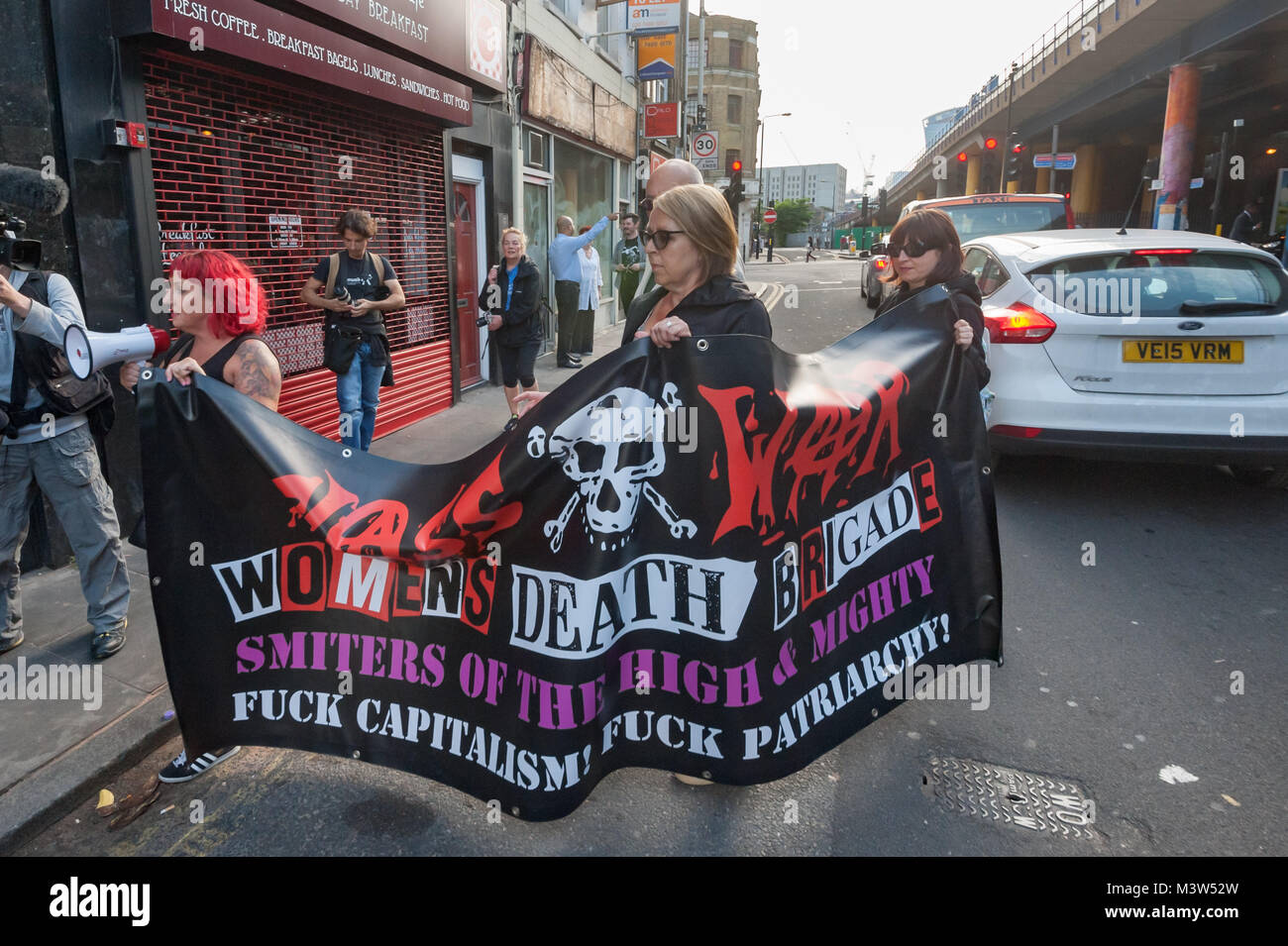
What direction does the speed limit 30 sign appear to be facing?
toward the camera

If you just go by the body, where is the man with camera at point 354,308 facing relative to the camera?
toward the camera

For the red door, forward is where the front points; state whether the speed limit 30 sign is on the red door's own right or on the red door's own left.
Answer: on the red door's own left

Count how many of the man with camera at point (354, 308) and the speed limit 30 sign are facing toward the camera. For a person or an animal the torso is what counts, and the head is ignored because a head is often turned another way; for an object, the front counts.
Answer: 2

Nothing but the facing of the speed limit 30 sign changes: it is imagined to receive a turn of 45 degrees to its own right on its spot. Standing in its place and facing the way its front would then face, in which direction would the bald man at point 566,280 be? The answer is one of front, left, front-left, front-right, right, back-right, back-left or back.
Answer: front-left

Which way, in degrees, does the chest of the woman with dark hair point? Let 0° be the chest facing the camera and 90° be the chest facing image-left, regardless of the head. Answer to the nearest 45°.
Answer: approximately 45°

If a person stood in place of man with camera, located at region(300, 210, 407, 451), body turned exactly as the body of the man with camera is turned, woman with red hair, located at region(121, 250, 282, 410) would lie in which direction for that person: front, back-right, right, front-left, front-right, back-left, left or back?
front

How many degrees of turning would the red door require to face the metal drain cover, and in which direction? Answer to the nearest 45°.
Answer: approximately 45° to its right

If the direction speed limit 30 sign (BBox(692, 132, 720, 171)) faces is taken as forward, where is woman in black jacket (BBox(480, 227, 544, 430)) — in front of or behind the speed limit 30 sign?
in front

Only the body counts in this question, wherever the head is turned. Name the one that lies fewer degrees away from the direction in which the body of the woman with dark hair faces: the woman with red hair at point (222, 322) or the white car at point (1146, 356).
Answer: the woman with red hair

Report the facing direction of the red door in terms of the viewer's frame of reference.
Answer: facing the viewer and to the right of the viewer

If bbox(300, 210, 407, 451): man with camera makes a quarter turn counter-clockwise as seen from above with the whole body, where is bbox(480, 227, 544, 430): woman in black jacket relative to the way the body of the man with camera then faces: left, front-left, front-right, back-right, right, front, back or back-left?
front-left

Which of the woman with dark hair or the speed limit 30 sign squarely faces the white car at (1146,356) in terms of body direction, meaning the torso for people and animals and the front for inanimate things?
the speed limit 30 sign
